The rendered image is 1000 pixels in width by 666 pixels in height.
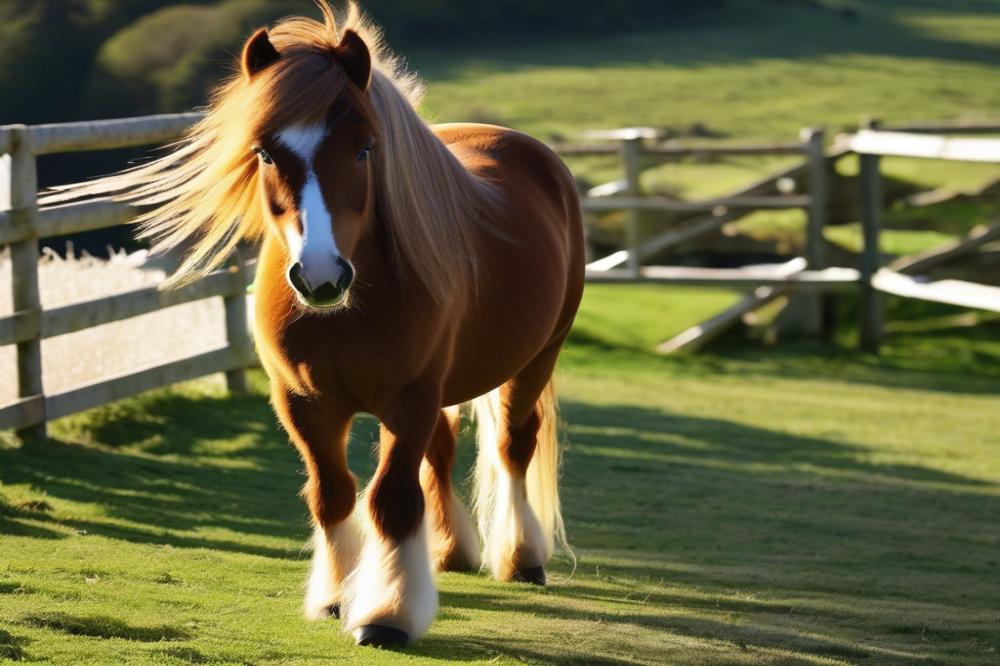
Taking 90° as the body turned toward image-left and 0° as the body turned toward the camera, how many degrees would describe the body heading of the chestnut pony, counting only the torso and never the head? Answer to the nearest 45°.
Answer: approximately 45°

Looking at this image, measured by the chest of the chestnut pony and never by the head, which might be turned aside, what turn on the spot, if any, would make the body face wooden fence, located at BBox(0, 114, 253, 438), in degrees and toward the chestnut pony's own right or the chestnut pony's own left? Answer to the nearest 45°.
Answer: approximately 90° to the chestnut pony's own right

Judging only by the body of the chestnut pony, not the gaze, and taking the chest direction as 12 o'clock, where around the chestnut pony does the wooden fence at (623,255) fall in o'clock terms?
The wooden fence is roughly at 5 o'clock from the chestnut pony.
